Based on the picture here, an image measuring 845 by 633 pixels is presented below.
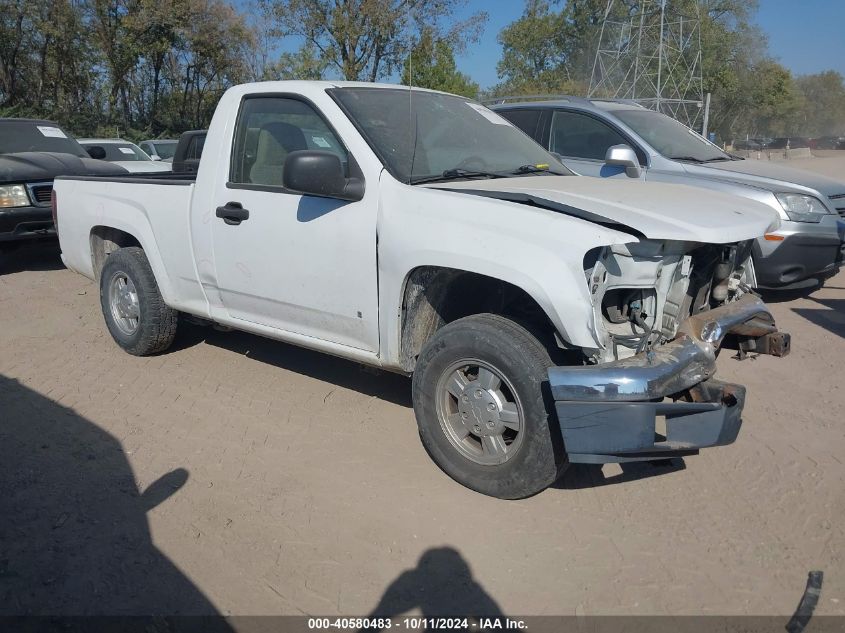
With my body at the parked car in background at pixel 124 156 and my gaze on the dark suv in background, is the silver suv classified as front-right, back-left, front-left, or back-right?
front-left

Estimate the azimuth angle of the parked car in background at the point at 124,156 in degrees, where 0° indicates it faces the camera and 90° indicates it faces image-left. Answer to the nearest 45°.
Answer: approximately 315°

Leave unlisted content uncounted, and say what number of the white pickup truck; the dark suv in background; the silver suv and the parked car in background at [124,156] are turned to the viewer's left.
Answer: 0

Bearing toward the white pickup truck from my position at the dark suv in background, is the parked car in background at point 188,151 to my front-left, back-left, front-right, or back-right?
front-left

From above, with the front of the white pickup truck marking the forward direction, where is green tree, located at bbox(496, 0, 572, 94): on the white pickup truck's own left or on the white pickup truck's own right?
on the white pickup truck's own left

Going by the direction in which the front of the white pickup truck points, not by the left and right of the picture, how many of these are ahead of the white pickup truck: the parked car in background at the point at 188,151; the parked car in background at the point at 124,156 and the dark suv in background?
0

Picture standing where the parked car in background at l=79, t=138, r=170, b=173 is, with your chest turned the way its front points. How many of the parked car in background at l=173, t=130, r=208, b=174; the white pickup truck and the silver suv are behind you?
0

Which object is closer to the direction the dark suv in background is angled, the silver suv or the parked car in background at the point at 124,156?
the silver suv

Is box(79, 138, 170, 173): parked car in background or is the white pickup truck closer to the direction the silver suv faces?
the white pickup truck

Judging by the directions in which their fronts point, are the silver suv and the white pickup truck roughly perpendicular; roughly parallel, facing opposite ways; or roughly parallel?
roughly parallel

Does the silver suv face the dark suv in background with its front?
no

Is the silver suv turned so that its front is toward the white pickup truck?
no

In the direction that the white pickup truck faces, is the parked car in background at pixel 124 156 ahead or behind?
behind

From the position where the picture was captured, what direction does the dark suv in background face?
facing the viewer and to the right of the viewer

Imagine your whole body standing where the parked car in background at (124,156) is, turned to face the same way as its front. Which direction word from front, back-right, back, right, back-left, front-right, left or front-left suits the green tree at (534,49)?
left

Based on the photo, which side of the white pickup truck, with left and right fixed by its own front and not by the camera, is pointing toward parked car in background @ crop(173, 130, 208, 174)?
back

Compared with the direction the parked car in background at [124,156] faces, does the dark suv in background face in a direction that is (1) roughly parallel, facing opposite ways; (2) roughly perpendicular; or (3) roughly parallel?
roughly parallel

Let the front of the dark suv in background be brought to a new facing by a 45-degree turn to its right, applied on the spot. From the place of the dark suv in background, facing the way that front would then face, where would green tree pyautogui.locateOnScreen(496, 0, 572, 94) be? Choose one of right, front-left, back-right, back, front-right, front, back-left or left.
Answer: back-left
